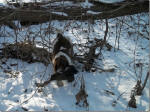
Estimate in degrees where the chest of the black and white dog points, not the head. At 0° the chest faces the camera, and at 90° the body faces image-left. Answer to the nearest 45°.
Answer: approximately 0°
